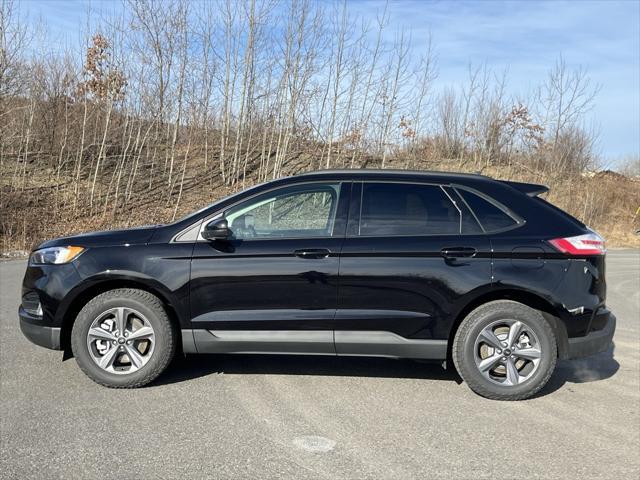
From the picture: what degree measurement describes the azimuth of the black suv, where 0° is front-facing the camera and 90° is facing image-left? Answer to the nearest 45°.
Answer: approximately 90°
